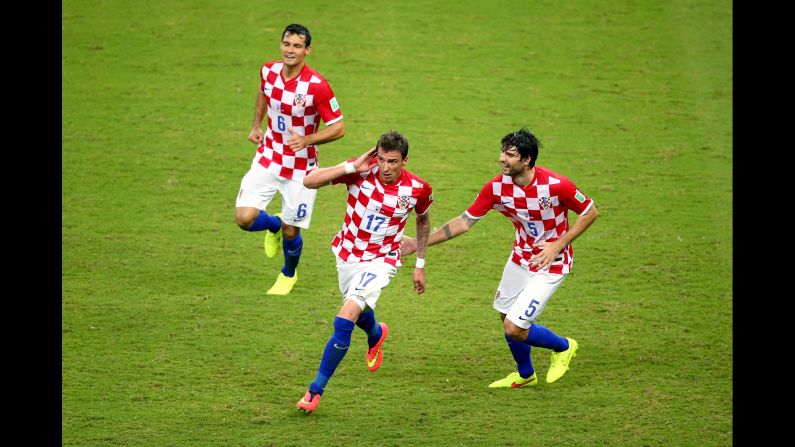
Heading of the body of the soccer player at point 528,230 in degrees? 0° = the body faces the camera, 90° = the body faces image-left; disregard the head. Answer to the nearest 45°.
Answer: approximately 45°

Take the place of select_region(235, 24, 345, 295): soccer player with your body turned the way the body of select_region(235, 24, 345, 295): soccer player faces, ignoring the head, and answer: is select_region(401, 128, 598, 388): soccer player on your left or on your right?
on your left

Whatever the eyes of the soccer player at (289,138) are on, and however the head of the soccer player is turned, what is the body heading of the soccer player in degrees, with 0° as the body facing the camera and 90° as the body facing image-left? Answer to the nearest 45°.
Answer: approximately 45°

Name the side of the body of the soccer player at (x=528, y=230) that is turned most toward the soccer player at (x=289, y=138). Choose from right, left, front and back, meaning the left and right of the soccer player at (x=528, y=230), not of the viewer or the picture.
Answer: right

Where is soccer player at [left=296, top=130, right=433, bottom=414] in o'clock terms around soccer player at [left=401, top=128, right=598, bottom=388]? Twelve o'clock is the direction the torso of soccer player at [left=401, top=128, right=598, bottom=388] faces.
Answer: soccer player at [left=296, top=130, right=433, bottom=414] is roughly at 1 o'clock from soccer player at [left=401, top=128, right=598, bottom=388].
